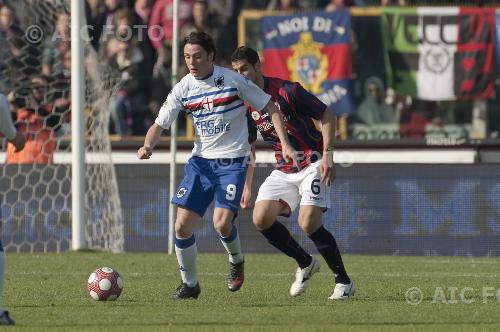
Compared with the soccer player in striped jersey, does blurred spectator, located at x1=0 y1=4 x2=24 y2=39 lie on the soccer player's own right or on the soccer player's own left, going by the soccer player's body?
on the soccer player's own right

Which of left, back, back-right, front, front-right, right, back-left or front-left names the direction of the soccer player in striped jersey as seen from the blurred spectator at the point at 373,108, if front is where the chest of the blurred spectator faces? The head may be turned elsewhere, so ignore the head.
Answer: front

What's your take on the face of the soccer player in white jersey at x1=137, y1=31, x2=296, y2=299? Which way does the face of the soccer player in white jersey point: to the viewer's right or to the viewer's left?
to the viewer's left

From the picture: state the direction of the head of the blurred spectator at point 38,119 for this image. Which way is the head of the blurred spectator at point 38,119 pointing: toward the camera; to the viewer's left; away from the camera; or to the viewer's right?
toward the camera

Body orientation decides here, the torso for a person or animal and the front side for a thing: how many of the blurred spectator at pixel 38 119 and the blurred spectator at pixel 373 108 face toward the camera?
2

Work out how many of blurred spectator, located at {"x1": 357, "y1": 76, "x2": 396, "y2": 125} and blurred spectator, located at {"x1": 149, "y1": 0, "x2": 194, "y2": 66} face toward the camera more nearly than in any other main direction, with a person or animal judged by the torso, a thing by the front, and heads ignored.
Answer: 2

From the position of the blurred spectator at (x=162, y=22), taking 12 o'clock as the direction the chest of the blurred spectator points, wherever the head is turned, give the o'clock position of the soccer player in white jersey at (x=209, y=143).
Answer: The soccer player in white jersey is roughly at 12 o'clock from the blurred spectator.

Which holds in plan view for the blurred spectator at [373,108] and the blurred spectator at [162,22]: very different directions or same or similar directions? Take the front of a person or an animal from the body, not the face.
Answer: same or similar directions

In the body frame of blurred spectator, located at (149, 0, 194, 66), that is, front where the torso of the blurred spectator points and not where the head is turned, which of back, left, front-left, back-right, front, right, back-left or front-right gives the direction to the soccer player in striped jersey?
front

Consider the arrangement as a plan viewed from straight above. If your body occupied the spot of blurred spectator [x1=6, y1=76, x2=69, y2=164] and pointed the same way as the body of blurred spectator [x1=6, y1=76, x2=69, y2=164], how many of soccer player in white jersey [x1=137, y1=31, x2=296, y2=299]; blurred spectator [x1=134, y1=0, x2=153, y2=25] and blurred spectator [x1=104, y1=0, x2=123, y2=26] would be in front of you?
1

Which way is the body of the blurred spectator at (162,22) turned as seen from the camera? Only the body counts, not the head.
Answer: toward the camera

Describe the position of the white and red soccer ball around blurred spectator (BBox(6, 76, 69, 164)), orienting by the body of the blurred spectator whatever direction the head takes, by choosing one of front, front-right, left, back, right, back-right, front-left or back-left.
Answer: front

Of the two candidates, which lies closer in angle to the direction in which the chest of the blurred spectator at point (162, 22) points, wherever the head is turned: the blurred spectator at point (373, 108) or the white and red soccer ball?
the white and red soccer ball

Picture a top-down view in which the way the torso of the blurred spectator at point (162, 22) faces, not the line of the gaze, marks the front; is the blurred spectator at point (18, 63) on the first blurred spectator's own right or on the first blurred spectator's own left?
on the first blurred spectator's own right

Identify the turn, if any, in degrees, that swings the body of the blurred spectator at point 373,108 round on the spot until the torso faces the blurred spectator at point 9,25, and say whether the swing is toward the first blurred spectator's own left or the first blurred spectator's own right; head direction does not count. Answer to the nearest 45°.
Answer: approximately 90° to the first blurred spectator's own right

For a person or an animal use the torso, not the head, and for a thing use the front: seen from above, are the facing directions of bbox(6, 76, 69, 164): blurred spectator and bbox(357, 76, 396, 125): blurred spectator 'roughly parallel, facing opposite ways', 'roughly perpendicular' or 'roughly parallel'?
roughly parallel

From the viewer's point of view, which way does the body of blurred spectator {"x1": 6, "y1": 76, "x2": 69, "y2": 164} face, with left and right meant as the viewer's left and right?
facing the viewer

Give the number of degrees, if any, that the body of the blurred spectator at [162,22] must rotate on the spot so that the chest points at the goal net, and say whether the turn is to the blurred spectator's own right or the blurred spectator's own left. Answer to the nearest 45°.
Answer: approximately 45° to the blurred spectator's own right
